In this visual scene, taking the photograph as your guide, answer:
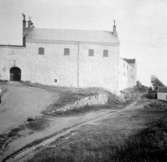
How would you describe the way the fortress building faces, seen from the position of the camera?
facing the viewer
